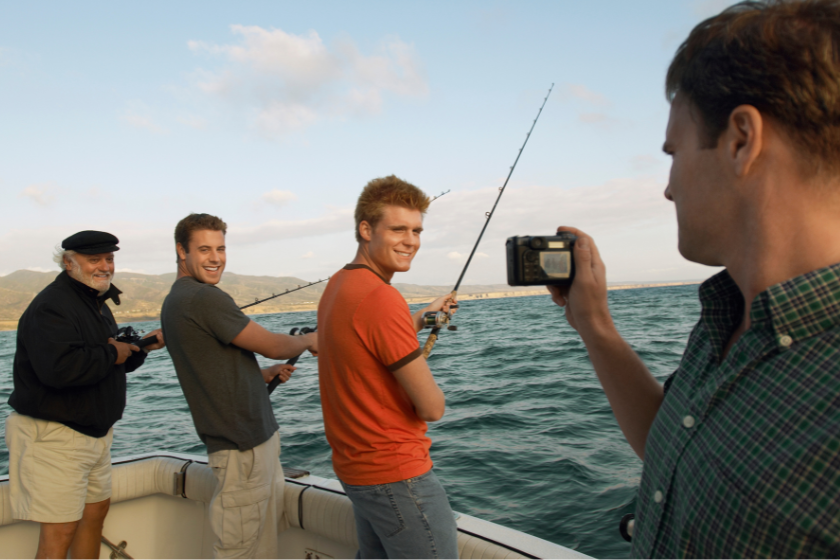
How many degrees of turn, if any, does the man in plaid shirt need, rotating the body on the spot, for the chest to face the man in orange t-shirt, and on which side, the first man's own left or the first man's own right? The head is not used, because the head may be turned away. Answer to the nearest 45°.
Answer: approximately 45° to the first man's own right

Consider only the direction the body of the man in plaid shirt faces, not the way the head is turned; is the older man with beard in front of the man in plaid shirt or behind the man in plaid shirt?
in front

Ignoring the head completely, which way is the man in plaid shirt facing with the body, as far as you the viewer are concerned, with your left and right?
facing to the left of the viewer

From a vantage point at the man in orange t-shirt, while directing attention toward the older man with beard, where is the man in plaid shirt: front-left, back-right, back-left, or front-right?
back-left

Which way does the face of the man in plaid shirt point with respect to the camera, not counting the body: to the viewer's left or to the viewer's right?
to the viewer's left
